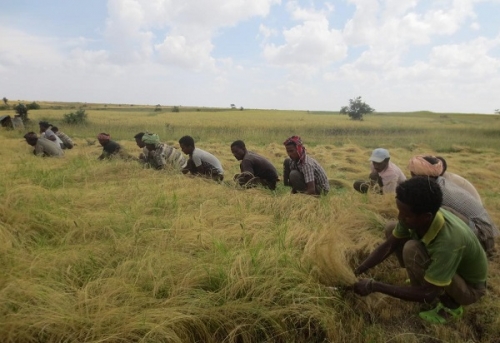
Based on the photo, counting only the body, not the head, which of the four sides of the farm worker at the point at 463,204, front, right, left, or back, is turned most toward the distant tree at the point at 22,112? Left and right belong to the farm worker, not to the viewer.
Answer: front

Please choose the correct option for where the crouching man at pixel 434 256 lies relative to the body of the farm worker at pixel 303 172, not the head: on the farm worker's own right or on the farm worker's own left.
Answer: on the farm worker's own left

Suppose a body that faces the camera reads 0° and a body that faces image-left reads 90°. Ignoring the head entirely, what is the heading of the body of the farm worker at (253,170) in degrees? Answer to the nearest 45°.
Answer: approximately 90°

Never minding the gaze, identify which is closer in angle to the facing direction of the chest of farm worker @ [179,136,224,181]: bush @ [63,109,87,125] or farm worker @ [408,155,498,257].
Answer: the bush

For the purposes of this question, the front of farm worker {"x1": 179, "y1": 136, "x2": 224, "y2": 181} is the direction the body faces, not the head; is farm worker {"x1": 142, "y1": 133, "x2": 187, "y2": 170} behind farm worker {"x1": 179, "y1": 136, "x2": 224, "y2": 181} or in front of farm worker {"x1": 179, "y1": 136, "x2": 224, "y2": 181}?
in front

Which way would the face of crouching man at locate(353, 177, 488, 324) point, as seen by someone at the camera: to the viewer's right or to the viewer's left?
to the viewer's left

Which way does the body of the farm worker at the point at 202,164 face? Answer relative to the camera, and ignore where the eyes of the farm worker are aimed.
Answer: to the viewer's left

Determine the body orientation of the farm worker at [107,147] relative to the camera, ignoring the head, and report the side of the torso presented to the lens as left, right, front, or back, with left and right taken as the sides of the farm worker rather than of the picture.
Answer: left

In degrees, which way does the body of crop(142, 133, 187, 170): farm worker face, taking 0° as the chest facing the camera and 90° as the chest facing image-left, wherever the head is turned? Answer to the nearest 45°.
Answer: approximately 90°

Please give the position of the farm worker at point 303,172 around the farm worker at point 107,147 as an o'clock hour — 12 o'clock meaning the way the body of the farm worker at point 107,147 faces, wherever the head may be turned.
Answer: the farm worker at point 303,172 is roughly at 8 o'clock from the farm worker at point 107,147.

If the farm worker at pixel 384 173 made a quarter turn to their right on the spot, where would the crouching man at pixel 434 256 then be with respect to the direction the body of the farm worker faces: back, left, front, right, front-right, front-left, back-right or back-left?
back-left

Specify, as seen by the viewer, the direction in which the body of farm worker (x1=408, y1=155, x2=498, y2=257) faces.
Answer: to the viewer's left

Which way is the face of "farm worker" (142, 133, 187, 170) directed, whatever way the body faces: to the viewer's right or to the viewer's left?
to the viewer's left
